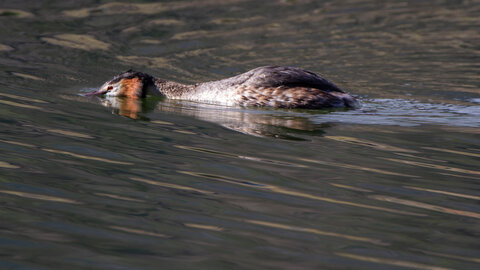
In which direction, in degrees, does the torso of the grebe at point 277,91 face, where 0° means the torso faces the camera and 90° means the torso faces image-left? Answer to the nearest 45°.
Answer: approximately 90°
